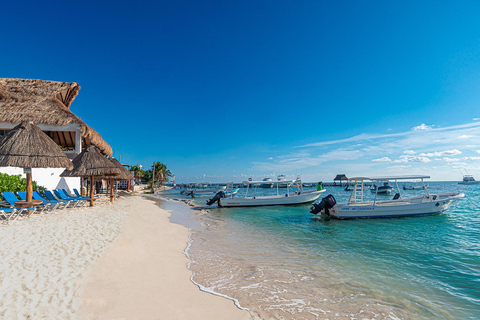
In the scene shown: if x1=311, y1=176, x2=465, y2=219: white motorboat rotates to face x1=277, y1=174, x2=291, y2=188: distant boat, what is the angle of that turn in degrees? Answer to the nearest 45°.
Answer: approximately 135° to its left

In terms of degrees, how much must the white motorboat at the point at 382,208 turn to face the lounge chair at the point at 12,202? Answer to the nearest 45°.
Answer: approximately 135° to its right

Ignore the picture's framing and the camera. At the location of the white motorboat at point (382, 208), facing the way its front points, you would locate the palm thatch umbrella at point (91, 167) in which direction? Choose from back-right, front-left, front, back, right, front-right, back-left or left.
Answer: back-right

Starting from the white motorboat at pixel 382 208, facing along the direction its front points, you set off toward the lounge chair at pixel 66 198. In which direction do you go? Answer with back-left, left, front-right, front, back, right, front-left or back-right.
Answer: back-right

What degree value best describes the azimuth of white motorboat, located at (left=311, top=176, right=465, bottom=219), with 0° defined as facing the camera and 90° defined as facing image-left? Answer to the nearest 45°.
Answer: approximately 270°

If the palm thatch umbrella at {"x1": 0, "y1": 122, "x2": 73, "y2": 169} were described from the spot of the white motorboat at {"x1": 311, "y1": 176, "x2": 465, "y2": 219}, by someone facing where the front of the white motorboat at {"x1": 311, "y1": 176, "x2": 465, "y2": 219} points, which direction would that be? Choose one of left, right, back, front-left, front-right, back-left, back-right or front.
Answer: back-right

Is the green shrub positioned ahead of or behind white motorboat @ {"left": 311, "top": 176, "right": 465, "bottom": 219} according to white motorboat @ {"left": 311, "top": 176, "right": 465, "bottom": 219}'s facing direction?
behind

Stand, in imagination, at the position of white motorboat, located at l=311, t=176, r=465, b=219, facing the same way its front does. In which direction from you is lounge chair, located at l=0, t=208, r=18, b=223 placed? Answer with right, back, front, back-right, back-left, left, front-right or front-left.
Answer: back-right
